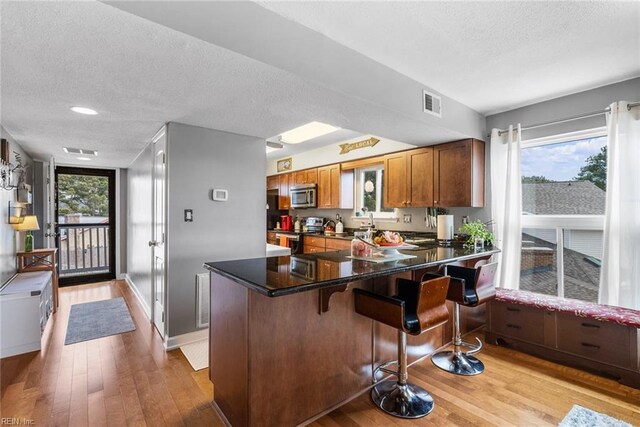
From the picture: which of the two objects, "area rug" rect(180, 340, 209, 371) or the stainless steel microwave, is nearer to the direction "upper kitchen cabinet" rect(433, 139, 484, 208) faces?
the area rug

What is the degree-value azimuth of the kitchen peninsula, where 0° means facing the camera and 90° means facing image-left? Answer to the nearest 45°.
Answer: approximately 315°

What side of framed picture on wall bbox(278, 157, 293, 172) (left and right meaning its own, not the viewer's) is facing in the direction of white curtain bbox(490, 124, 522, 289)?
left

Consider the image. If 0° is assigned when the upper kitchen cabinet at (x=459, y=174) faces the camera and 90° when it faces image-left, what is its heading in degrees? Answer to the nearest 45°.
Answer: approximately 45°

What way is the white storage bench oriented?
to the viewer's right

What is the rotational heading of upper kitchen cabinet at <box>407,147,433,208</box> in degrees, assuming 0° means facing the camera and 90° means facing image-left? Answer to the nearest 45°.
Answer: approximately 45°

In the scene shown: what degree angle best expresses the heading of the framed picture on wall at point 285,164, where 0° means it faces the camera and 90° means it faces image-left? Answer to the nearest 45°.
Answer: approximately 45°
